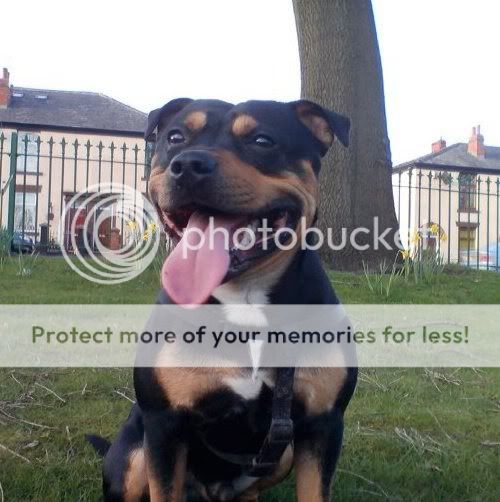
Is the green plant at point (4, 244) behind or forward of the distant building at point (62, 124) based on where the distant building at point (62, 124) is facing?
forward

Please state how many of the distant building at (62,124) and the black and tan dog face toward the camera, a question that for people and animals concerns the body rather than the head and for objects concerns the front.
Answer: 2

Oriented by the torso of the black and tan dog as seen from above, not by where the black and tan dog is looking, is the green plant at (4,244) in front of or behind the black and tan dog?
behind

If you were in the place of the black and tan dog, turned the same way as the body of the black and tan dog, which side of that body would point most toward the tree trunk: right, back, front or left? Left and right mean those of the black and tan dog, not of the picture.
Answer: back

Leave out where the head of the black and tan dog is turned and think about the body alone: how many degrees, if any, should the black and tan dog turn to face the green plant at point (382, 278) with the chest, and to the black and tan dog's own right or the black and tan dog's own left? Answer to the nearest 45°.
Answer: approximately 180°

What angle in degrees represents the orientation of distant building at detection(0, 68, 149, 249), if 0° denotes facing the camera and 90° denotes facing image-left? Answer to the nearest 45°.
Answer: approximately 0°

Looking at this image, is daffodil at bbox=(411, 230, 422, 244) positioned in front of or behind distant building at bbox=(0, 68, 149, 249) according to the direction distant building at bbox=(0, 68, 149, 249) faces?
in front
